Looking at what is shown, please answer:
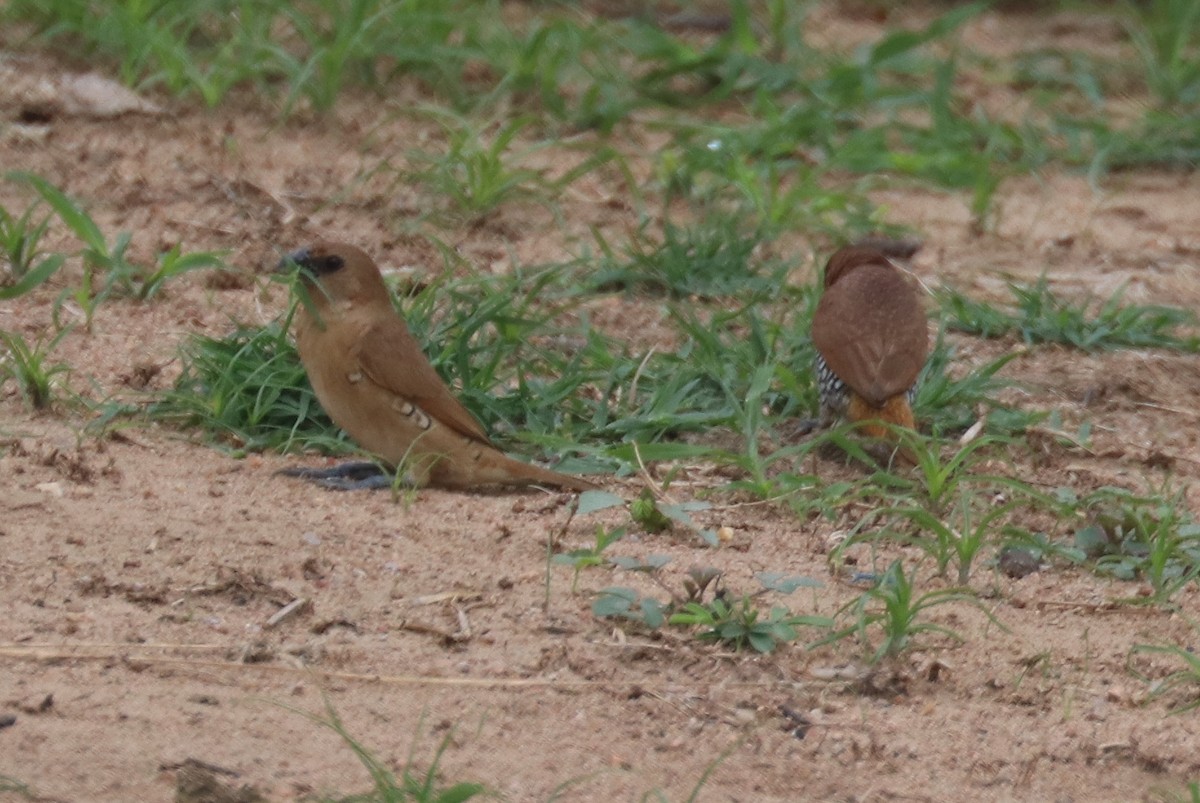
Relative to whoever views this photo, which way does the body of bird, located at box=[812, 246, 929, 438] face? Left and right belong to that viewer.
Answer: facing away from the viewer

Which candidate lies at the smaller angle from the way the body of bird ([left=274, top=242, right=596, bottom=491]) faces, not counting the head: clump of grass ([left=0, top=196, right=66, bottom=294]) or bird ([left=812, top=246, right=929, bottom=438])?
the clump of grass

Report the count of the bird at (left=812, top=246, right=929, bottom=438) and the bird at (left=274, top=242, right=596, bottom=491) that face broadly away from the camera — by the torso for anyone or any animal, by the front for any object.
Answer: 1

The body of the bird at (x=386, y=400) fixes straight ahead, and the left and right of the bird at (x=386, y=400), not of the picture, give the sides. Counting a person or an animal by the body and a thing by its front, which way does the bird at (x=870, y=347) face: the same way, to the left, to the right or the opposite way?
to the right

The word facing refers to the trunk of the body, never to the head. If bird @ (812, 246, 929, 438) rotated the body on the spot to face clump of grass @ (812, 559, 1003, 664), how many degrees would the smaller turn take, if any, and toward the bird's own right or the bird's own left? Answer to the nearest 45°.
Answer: approximately 180°

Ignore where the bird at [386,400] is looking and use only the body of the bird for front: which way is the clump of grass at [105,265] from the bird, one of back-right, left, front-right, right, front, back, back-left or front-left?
front-right

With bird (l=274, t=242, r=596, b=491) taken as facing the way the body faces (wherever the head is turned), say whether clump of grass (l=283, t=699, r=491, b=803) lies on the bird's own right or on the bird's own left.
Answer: on the bird's own left

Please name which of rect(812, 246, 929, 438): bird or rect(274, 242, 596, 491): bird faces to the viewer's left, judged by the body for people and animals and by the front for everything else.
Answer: rect(274, 242, 596, 491): bird

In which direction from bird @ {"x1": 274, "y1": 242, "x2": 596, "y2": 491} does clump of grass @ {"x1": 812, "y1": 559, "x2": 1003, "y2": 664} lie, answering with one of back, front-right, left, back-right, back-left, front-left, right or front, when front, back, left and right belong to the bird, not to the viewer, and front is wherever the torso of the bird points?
back-left

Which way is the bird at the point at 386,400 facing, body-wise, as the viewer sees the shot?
to the viewer's left

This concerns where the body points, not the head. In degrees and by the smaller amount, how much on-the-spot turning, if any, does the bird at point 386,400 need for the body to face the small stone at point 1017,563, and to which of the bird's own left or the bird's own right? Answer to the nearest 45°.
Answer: approximately 180°
